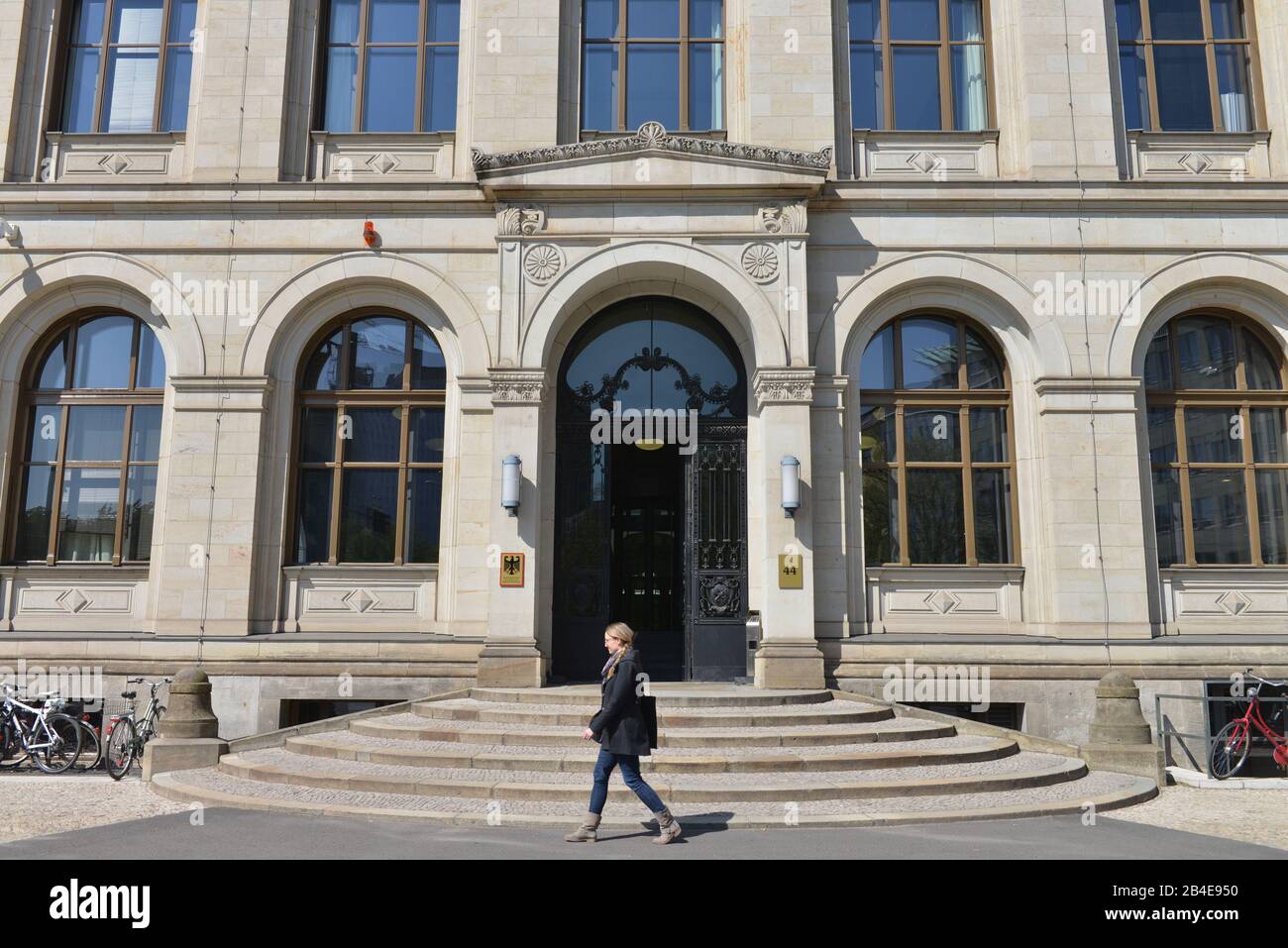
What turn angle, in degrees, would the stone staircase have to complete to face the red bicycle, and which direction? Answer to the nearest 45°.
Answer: approximately 90° to its left

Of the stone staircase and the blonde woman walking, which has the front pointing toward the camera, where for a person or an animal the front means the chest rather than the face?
the stone staircase

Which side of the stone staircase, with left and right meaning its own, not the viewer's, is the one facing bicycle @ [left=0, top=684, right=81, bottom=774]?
right

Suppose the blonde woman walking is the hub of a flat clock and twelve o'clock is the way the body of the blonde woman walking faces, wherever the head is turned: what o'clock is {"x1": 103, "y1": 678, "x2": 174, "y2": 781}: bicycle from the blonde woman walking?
The bicycle is roughly at 1 o'clock from the blonde woman walking.

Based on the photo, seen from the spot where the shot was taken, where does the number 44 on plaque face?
facing the viewer

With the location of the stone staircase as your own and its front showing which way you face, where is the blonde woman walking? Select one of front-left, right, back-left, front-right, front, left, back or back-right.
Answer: front

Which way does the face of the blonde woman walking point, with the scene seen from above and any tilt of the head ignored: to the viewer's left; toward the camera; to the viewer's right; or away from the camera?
to the viewer's left

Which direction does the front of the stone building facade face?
toward the camera

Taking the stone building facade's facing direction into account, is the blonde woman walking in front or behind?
in front

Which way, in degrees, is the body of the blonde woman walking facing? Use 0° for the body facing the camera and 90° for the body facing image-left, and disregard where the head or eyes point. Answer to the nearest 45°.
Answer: approximately 90°

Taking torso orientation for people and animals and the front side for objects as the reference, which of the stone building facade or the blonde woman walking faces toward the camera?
the stone building facade

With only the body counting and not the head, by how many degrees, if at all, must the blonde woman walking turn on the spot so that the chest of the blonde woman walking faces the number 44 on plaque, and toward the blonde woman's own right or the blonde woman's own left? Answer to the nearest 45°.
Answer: approximately 135° to the blonde woman's own right
